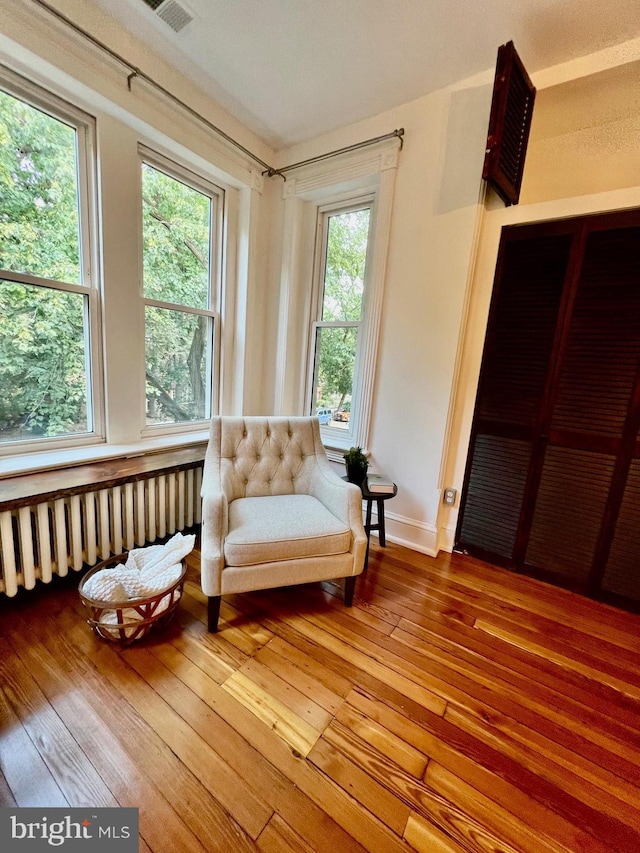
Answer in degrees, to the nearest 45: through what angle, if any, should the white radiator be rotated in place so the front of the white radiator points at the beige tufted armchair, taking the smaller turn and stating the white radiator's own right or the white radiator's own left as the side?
0° — it already faces it

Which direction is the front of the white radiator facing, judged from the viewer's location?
facing the viewer and to the right of the viewer

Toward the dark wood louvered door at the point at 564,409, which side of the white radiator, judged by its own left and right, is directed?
front

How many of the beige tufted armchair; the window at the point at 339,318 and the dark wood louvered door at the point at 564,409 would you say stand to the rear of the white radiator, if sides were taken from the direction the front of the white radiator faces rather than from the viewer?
0

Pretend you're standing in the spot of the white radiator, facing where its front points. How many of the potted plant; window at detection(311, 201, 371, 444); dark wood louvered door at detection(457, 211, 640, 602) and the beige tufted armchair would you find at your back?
0

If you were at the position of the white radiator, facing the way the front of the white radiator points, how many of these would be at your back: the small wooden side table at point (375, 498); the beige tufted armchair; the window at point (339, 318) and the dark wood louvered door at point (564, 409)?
0

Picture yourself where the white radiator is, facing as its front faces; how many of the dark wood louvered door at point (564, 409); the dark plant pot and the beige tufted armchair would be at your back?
0

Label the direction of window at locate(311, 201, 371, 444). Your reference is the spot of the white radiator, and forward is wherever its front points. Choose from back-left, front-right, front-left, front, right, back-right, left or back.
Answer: front-left

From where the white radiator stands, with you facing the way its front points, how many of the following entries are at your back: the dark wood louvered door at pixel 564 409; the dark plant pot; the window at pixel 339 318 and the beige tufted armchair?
0
